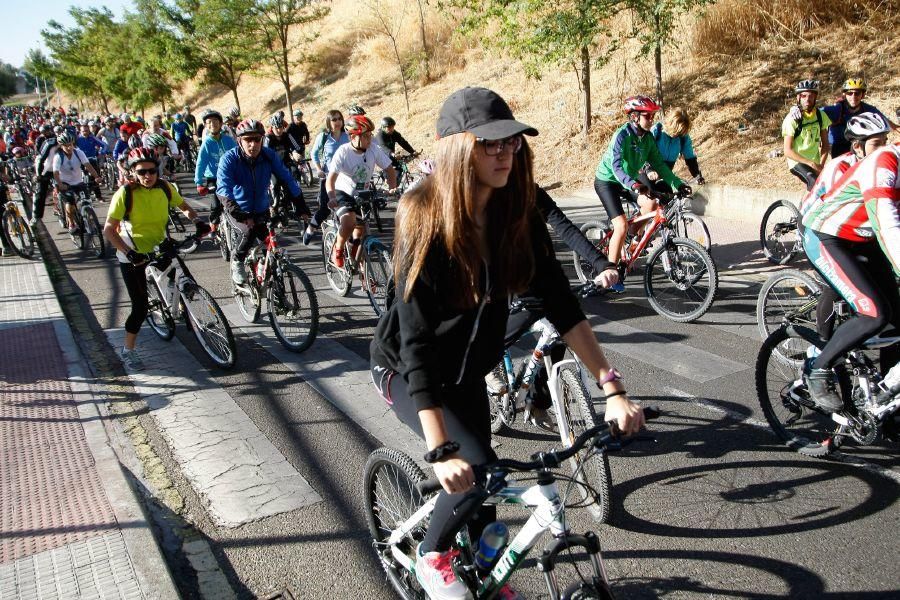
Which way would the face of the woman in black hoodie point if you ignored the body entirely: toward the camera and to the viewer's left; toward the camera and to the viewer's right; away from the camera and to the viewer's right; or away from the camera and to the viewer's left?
toward the camera and to the viewer's right

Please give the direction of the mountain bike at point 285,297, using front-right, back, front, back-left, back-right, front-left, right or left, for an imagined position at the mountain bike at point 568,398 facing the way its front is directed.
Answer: back

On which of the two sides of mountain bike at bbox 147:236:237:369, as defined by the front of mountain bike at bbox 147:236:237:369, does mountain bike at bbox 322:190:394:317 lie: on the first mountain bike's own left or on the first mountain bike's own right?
on the first mountain bike's own left

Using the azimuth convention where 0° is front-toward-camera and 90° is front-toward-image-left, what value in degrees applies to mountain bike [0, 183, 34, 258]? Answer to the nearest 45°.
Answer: approximately 315°
